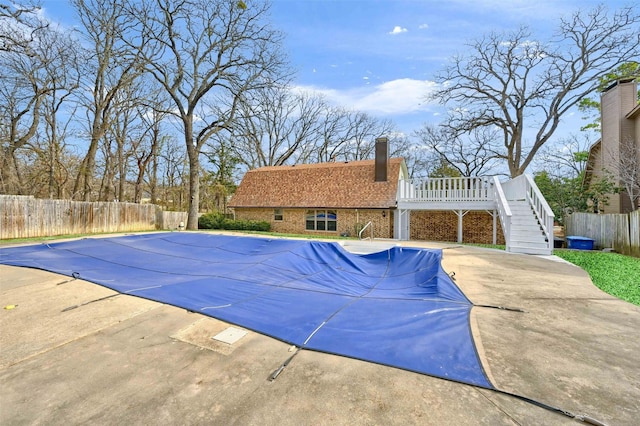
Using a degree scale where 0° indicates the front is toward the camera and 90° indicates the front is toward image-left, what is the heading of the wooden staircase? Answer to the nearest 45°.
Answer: approximately 0°

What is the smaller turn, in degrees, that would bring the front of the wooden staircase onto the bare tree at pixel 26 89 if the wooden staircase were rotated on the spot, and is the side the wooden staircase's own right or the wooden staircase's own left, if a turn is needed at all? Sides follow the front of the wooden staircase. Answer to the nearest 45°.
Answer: approximately 90° to the wooden staircase's own right

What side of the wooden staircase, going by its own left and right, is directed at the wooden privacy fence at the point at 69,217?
right

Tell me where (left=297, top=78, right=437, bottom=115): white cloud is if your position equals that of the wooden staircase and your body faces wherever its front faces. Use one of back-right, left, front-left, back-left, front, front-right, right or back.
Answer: back-right

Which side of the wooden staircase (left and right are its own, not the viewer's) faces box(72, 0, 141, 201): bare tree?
right

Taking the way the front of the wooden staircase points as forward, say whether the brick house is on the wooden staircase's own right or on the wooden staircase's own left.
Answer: on the wooden staircase's own right
